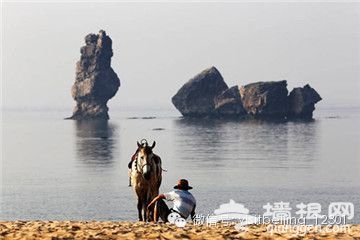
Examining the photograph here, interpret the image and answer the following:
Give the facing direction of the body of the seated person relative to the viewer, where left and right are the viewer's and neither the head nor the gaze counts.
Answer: facing away from the viewer and to the left of the viewer

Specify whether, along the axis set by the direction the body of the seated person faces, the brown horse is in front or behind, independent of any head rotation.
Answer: in front
